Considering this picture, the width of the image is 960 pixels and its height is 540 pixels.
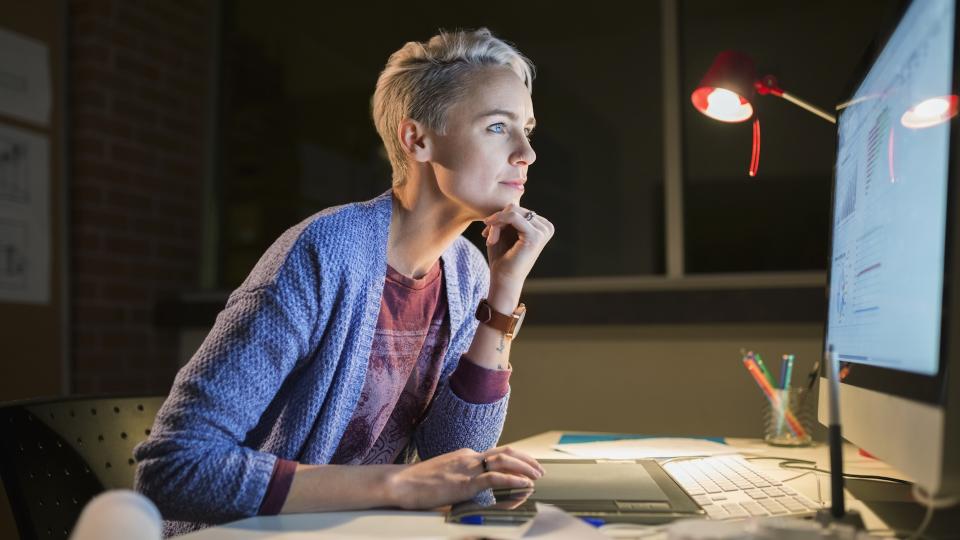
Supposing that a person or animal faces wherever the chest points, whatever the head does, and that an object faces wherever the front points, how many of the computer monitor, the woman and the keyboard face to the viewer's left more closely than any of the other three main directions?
2

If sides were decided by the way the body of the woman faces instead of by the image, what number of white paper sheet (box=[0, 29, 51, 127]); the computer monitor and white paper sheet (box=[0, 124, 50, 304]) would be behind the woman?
2

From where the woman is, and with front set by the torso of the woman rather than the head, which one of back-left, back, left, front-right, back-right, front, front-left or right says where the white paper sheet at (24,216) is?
back

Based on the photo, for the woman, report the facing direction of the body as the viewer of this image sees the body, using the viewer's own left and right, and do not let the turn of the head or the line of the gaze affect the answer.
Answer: facing the viewer and to the right of the viewer

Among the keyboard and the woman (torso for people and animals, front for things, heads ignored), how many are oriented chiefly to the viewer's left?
1

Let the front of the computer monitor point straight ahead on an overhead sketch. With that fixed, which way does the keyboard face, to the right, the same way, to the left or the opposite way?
the same way

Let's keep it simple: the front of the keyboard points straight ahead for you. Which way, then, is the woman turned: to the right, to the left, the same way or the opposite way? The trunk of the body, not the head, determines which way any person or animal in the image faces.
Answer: the opposite way

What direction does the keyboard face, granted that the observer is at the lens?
facing to the left of the viewer

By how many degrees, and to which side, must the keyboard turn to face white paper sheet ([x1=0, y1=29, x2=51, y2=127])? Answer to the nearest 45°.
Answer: approximately 45° to its right

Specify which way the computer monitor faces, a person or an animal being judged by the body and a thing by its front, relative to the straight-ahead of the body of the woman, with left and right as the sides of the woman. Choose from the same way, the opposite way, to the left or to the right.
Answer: the opposite way

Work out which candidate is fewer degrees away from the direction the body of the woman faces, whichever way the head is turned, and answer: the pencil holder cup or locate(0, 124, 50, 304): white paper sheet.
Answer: the pencil holder cup

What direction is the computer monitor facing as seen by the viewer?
to the viewer's left

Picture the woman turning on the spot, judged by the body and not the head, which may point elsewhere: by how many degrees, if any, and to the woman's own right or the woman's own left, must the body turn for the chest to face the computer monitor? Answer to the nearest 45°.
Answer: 0° — they already face it

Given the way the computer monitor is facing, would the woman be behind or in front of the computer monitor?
in front
